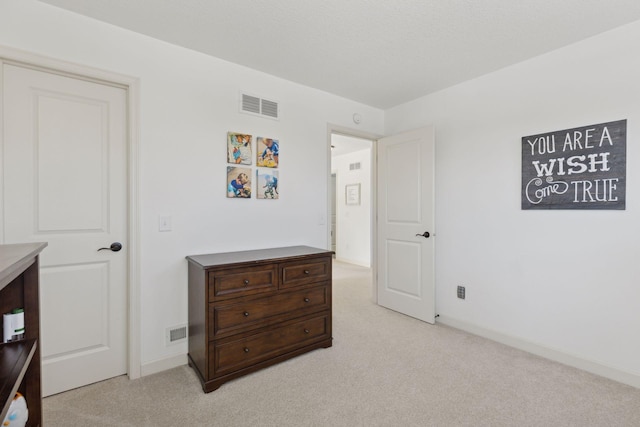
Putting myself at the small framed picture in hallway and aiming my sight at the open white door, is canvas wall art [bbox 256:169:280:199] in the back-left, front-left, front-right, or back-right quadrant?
front-right

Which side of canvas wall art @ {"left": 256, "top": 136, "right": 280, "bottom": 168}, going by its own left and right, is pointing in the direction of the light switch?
right

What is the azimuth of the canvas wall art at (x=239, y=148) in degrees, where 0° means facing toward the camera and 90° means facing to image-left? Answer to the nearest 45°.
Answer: approximately 315°

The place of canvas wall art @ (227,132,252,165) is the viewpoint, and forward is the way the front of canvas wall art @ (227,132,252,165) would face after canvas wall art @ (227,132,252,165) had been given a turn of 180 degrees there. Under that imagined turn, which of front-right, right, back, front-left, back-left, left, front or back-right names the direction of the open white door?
back-right

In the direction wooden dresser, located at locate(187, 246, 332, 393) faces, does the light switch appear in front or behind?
behind

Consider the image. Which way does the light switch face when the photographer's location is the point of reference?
facing the viewer

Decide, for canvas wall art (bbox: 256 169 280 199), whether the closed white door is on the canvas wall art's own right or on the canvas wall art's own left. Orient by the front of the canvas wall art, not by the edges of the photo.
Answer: on the canvas wall art's own right

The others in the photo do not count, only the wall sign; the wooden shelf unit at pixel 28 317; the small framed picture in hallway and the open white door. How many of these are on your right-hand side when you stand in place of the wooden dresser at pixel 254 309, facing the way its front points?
1

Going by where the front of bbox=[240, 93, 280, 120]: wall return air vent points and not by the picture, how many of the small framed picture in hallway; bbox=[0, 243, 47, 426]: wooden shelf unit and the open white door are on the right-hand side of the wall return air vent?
1
